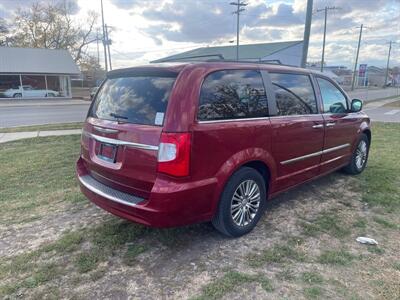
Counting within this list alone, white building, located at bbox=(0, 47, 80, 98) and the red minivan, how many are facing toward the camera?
1

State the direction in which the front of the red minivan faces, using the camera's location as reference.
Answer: facing away from the viewer and to the right of the viewer

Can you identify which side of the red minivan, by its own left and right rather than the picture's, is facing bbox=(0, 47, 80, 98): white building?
left

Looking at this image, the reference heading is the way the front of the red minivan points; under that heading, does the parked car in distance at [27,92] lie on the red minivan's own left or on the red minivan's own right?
on the red minivan's own left

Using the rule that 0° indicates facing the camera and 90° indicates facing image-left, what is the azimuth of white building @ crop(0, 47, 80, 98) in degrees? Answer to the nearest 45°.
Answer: approximately 0°

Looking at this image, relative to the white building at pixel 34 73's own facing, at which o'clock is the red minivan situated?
The red minivan is roughly at 12 o'clock from the white building.
